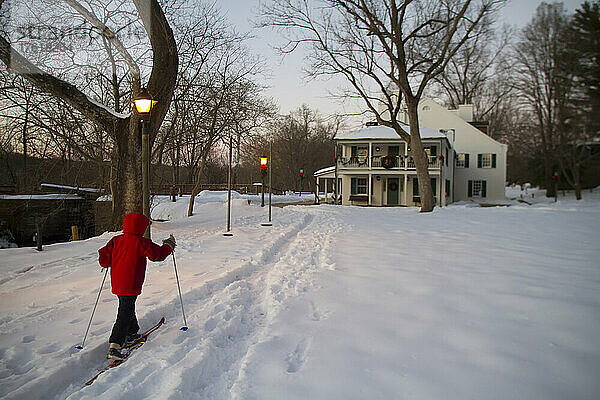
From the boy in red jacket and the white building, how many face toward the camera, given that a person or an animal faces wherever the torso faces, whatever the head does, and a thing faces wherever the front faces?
1

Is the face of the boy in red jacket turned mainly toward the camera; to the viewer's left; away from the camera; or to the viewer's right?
away from the camera

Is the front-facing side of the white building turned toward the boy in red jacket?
yes

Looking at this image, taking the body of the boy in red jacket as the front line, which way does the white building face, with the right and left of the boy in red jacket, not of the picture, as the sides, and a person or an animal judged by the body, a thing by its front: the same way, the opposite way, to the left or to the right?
the opposite way

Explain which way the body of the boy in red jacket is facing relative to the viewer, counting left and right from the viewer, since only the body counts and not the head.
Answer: facing away from the viewer and to the right of the viewer

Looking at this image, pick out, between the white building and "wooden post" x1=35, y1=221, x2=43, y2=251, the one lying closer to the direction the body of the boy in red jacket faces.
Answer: the white building

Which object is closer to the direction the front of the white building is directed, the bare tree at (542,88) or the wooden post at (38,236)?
the wooden post

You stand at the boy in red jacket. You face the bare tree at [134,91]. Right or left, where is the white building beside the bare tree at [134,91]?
right
